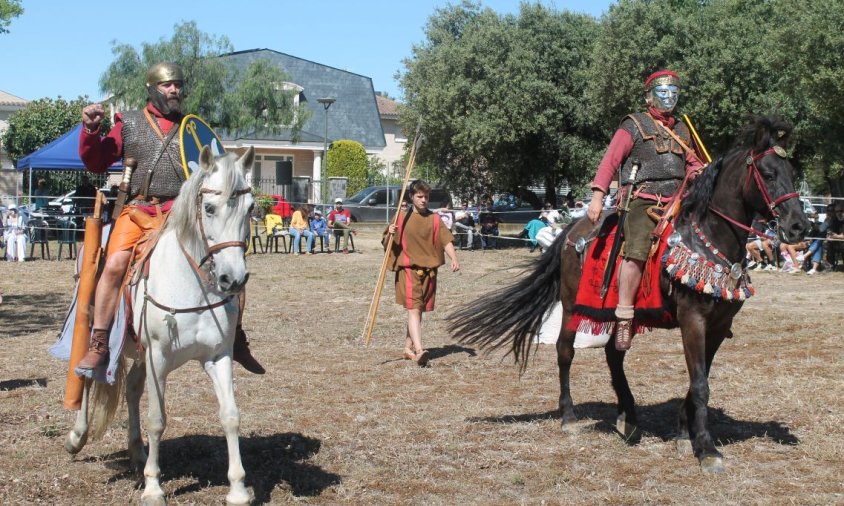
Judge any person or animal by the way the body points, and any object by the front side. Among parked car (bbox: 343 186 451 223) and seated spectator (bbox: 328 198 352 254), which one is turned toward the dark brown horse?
the seated spectator

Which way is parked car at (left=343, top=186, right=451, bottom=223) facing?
to the viewer's left

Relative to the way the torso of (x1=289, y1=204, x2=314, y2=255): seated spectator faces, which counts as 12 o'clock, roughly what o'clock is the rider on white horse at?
The rider on white horse is roughly at 12 o'clock from the seated spectator.

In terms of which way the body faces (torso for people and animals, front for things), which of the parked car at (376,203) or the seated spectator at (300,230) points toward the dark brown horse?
the seated spectator

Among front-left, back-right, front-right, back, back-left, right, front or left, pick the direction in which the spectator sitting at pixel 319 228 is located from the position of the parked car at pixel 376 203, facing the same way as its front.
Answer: left

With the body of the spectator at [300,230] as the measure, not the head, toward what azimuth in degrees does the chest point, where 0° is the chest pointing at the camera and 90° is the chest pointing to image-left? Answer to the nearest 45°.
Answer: approximately 0°

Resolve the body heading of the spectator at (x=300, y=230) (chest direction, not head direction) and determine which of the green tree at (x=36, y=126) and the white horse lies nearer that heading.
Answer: the white horse

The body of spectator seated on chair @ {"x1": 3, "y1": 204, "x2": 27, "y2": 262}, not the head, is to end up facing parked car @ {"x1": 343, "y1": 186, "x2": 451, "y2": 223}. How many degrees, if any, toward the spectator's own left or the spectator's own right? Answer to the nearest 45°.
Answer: approximately 135° to the spectator's own left

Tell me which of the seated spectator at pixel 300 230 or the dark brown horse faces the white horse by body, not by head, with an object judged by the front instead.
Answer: the seated spectator

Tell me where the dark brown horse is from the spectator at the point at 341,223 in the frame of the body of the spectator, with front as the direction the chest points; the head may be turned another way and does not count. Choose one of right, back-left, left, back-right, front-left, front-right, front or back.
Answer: front

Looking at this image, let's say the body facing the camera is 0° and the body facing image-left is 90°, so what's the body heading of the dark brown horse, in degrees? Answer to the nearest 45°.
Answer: approximately 315°

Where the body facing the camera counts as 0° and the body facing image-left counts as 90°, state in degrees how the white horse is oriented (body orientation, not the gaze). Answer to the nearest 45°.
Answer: approximately 315°

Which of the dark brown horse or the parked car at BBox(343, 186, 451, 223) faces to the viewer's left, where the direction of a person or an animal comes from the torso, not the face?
the parked car

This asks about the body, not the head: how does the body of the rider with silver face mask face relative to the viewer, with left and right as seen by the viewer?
facing the viewer and to the right of the viewer

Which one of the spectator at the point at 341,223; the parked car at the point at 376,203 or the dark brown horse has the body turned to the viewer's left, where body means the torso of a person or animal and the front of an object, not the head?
the parked car
